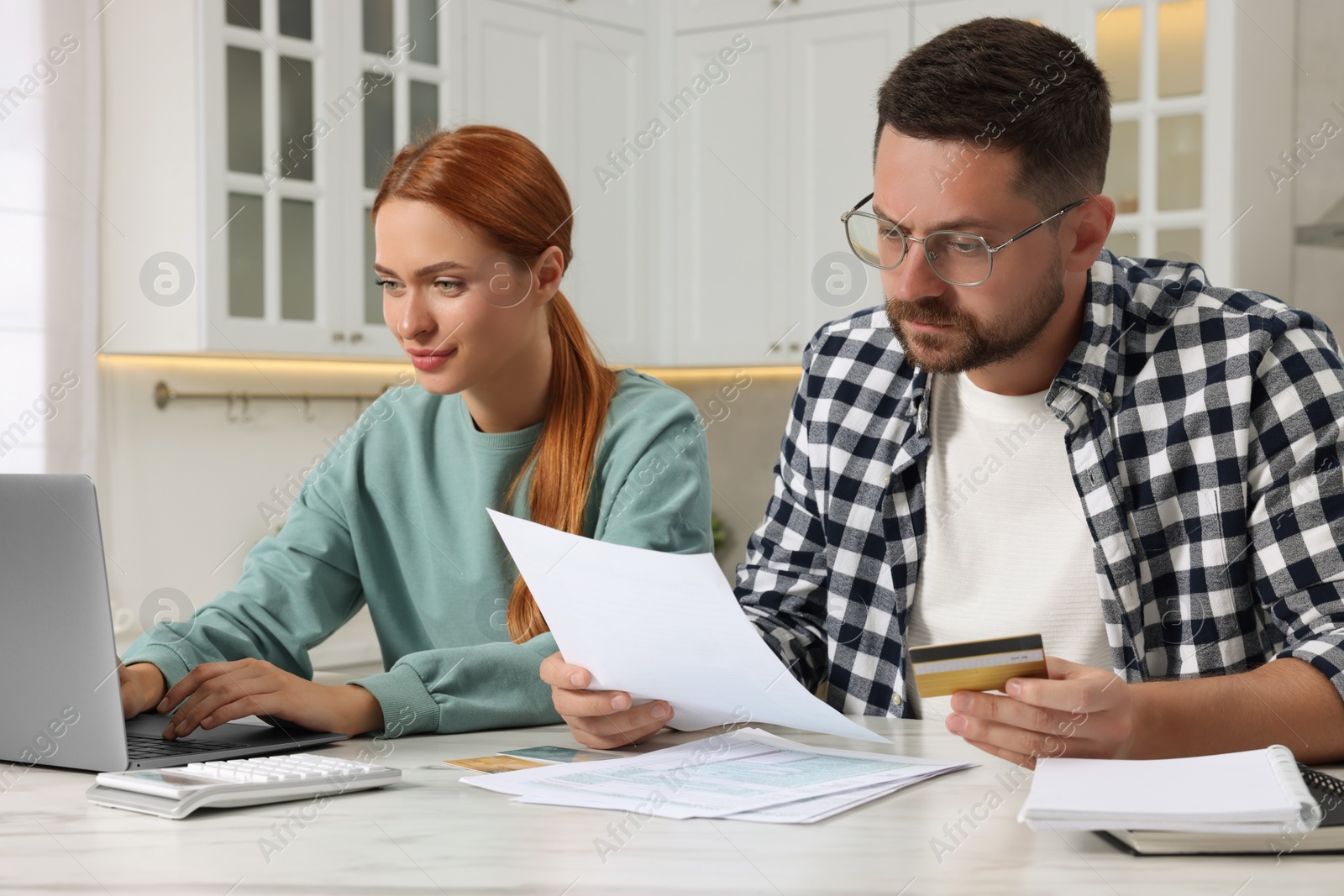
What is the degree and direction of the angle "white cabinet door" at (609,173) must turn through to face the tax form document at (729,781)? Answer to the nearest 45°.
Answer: approximately 45° to its right

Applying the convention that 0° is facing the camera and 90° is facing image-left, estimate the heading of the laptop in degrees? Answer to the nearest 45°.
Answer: approximately 225°

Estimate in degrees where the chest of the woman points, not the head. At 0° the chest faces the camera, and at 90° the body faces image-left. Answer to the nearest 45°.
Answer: approximately 45°

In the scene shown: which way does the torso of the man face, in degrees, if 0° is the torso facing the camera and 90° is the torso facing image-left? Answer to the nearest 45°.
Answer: approximately 45°

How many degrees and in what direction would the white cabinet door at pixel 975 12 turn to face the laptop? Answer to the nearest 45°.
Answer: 0° — it already faces it

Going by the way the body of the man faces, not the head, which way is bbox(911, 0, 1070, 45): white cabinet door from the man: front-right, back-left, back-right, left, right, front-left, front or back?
back-right

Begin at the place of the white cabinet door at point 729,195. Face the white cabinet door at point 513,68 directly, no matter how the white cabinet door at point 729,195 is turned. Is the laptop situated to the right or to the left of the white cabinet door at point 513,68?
left

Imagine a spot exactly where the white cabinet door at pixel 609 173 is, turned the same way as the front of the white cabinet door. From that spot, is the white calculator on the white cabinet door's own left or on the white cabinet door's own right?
on the white cabinet door's own right

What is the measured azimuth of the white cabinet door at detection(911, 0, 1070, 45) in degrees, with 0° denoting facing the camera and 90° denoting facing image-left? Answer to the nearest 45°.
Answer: approximately 0°

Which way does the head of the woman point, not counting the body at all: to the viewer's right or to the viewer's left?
to the viewer's left

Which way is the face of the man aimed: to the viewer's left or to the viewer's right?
to the viewer's left

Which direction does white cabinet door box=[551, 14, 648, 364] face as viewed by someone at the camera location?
facing the viewer and to the right of the viewer

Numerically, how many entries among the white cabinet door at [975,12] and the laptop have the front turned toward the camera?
1
